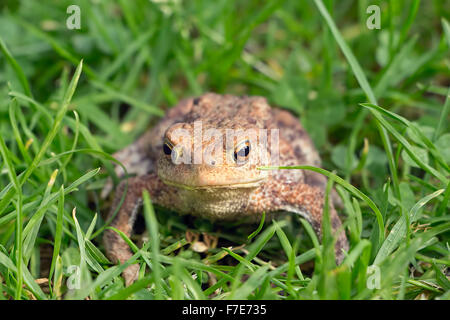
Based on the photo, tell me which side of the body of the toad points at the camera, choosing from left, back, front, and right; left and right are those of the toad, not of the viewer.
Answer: front
